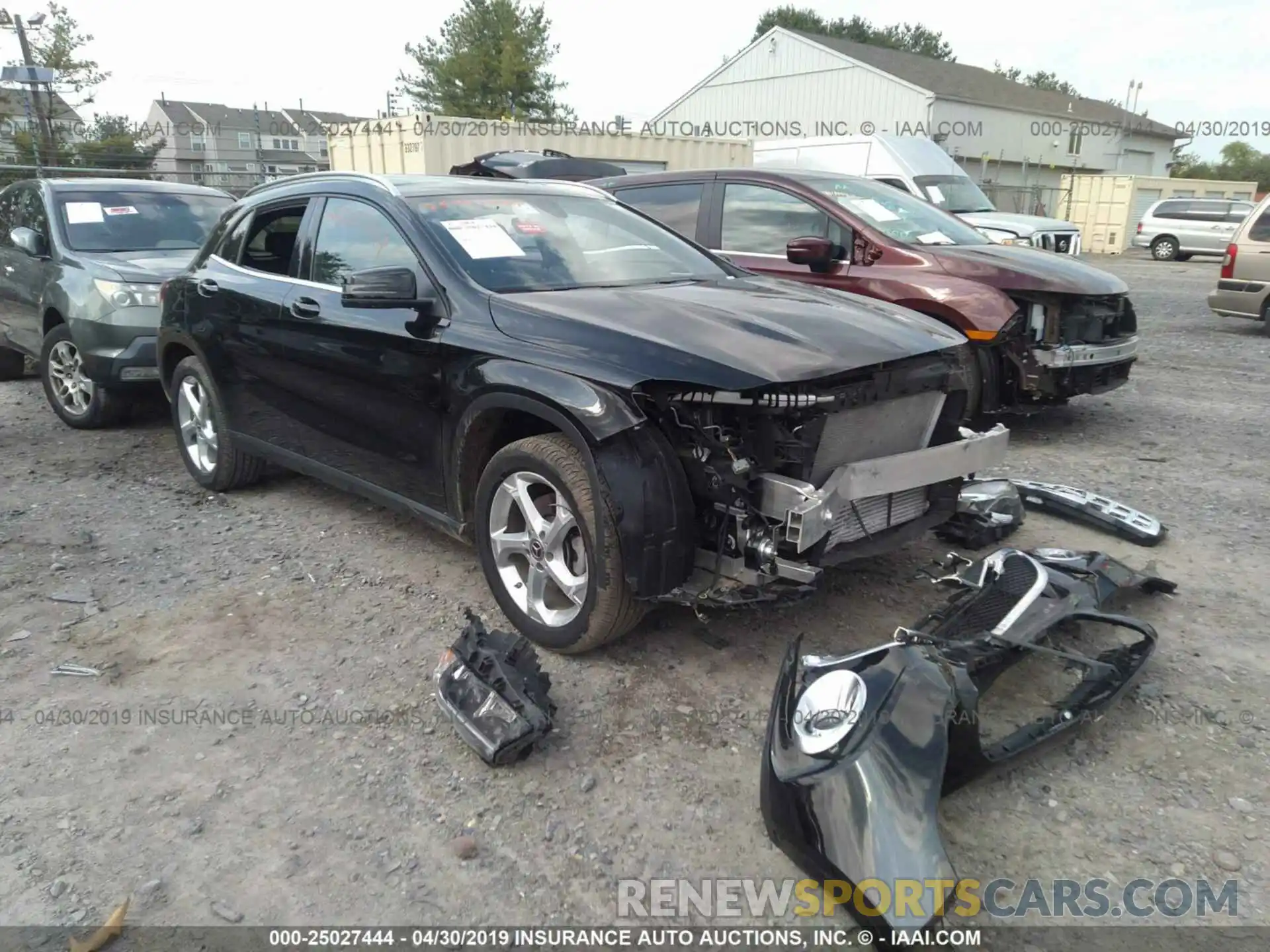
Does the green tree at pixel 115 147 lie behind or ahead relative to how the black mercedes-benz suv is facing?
behind

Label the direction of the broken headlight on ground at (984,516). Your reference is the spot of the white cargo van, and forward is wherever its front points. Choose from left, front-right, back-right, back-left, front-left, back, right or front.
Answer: front-right

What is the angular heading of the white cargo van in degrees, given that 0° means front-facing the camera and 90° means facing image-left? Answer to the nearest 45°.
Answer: approximately 315°

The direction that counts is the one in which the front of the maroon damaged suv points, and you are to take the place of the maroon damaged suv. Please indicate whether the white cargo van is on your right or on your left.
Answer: on your left

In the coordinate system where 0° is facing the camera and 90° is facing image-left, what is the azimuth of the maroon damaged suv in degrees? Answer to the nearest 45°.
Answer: approximately 315°

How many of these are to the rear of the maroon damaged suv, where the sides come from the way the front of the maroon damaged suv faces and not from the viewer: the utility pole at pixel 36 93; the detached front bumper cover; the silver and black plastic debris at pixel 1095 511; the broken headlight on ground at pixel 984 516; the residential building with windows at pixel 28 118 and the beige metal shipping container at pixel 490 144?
3

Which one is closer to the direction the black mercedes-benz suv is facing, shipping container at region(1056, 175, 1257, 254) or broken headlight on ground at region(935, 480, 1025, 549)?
the broken headlight on ground

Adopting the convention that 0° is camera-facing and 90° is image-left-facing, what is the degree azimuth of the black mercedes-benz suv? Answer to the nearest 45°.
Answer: approximately 315°
